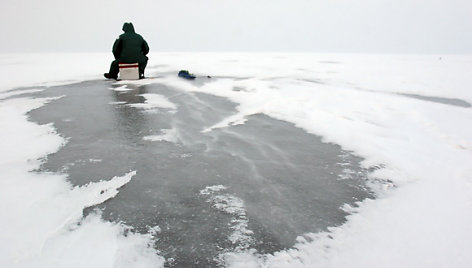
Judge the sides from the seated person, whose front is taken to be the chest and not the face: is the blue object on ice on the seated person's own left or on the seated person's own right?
on the seated person's own right

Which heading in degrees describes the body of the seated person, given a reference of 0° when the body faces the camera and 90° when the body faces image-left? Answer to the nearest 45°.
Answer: approximately 180°
